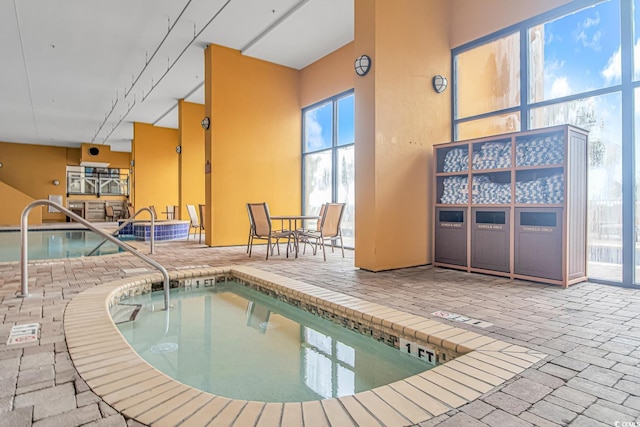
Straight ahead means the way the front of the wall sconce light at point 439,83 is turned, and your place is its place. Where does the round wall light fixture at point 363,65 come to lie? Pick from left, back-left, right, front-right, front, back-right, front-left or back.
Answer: right

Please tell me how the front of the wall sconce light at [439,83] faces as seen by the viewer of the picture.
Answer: facing the viewer and to the right of the viewer

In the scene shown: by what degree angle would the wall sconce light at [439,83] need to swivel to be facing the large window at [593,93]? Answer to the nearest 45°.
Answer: approximately 45° to its left

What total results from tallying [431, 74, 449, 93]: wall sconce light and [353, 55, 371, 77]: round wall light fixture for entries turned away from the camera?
0

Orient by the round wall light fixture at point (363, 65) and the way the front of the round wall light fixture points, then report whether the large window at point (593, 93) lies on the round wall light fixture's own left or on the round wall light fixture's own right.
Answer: on the round wall light fixture's own left

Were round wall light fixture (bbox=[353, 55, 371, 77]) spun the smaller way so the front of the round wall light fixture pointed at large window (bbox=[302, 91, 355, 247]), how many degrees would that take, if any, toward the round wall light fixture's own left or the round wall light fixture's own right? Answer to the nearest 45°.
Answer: approximately 135° to the round wall light fixture's own right

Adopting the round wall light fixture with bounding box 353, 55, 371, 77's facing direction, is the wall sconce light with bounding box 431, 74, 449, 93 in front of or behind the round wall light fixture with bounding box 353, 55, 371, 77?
behind

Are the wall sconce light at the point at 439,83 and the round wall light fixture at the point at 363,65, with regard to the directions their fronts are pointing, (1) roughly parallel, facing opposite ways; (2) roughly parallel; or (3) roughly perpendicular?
roughly perpendicular

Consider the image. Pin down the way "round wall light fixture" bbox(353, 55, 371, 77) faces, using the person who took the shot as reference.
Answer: facing the viewer and to the left of the viewer
